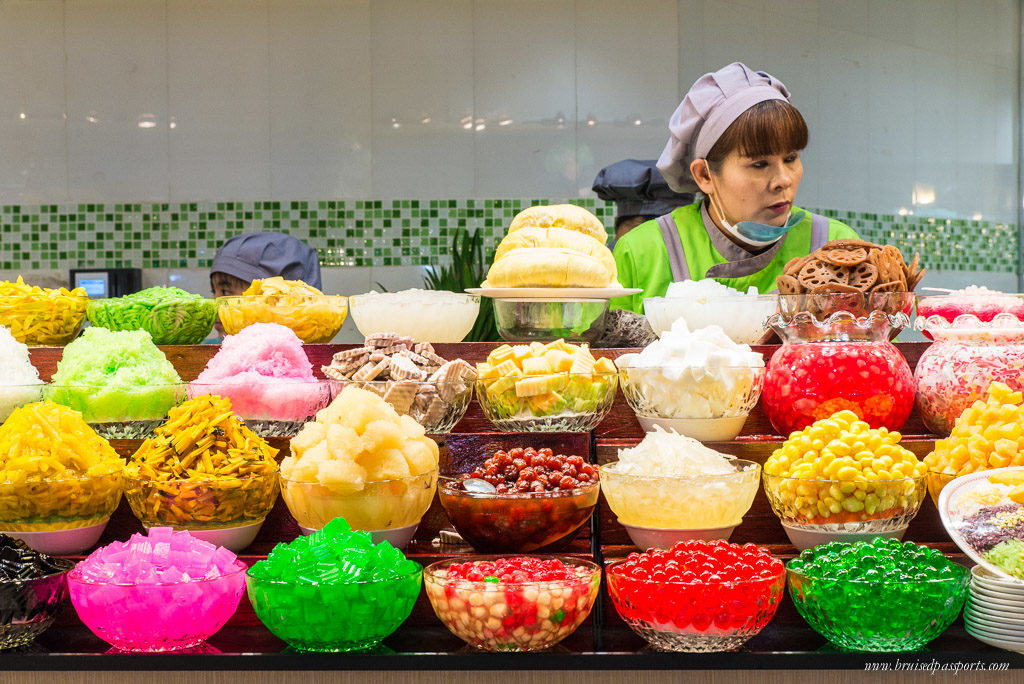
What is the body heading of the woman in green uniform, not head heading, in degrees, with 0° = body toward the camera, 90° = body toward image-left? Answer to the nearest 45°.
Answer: approximately 315°

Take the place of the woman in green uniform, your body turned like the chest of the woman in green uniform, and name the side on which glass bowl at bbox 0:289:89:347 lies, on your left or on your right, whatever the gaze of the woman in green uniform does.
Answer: on your right

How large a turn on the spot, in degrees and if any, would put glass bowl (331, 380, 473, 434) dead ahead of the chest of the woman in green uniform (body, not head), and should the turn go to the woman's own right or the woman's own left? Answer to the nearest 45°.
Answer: approximately 45° to the woman's own right

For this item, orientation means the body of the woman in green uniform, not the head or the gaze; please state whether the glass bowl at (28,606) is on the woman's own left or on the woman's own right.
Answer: on the woman's own right

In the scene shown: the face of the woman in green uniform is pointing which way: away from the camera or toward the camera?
toward the camera

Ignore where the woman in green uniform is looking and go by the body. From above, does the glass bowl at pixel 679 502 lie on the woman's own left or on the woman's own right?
on the woman's own right

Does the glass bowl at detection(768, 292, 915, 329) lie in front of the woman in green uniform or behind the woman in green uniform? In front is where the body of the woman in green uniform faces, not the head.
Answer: in front

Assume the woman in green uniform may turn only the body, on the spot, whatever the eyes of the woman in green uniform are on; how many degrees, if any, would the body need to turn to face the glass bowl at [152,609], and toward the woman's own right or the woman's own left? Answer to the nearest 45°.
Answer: approximately 45° to the woman's own right

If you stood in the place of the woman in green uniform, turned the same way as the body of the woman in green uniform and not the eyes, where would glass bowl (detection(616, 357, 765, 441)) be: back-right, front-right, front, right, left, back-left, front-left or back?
front-right
